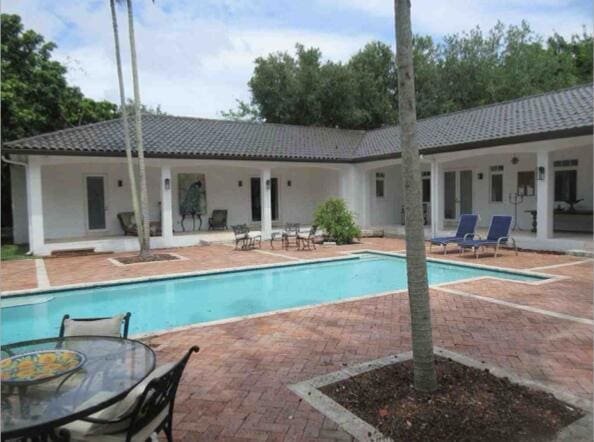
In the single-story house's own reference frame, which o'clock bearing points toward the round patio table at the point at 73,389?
The round patio table is roughly at 12 o'clock from the single-story house.

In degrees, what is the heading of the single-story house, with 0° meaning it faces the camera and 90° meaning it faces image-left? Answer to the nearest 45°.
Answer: approximately 0°

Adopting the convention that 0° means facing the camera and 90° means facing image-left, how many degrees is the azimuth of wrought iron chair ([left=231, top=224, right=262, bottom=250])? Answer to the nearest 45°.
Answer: approximately 315°

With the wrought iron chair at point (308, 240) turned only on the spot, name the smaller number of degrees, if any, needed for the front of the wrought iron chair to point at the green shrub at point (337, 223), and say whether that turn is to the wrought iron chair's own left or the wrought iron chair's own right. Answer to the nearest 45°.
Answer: approximately 135° to the wrought iron chair's own right

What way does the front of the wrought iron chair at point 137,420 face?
to the viewer's left

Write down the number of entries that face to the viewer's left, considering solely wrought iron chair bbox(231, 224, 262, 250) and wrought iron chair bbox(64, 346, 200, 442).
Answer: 1

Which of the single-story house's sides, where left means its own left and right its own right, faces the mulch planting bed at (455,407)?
front

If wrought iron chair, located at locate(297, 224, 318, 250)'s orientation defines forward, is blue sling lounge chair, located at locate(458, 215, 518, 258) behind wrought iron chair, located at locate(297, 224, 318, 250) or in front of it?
behind

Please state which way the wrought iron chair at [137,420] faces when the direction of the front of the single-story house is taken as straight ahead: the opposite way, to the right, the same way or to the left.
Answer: to the right

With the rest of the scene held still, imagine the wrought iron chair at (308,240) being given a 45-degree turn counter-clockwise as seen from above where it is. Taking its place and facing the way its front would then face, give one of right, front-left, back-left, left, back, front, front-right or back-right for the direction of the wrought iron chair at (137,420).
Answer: front-left

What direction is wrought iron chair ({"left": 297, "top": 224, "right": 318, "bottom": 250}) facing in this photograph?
to the viewer's left
